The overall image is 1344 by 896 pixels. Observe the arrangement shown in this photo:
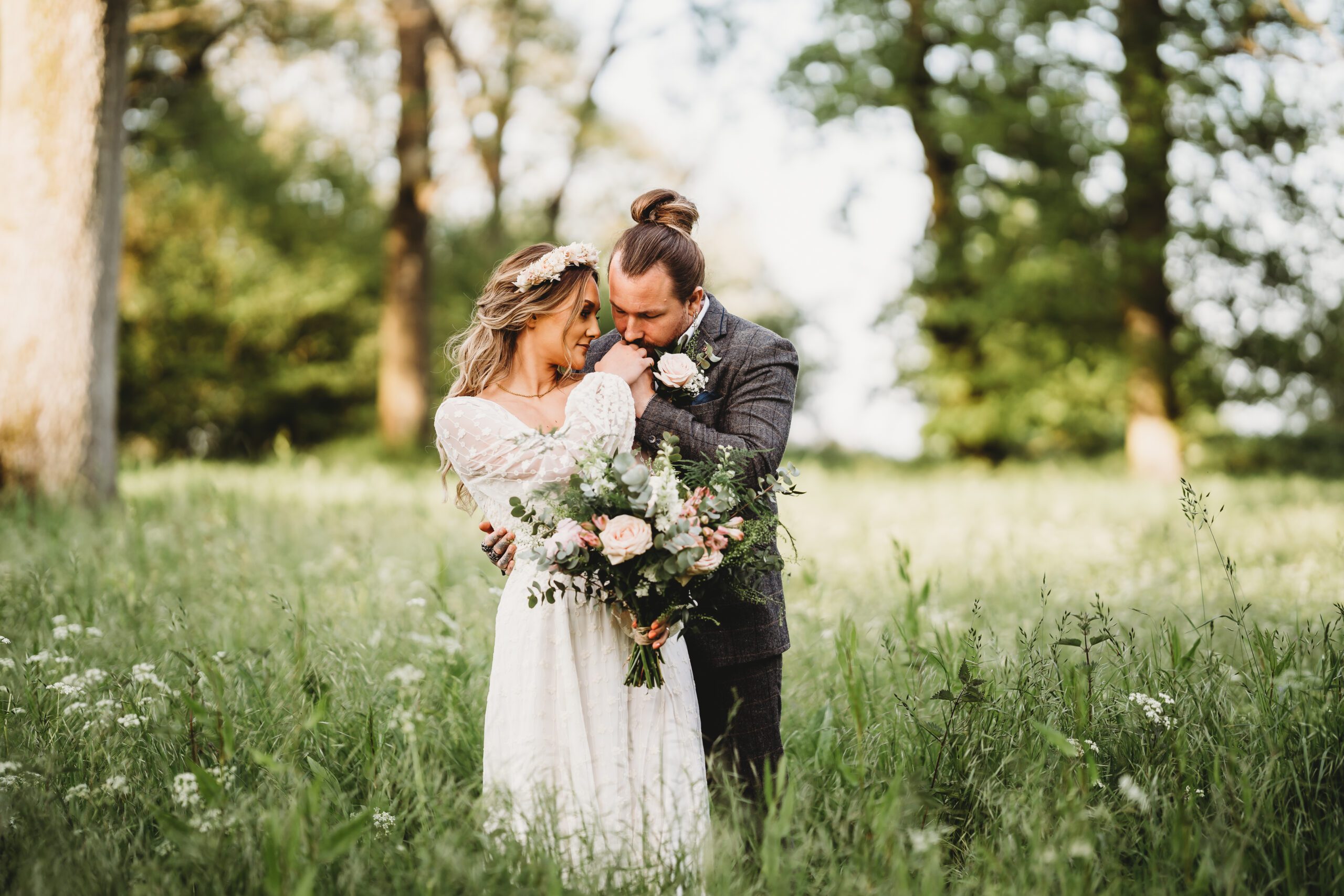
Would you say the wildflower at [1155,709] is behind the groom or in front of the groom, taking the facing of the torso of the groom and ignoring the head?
behind

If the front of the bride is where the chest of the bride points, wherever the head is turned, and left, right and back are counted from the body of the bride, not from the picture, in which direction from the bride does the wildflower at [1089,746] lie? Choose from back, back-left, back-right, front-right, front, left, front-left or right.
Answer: front-left

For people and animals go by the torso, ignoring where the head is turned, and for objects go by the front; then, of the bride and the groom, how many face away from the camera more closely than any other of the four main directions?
0

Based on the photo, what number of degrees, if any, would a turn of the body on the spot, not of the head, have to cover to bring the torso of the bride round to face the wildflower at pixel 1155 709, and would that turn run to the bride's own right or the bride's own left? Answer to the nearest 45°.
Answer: approximately 45° to the bride's own left

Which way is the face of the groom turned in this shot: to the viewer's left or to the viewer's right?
to the viewer's left

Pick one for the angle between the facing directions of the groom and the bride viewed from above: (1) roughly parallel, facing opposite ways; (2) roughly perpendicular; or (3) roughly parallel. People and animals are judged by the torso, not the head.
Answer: roughly perpendicular

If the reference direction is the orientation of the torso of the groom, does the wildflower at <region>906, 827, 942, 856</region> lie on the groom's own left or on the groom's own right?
on the groom's own left

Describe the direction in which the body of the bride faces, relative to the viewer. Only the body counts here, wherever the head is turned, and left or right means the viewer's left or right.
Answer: facing the viewer and to the right of the viewer
